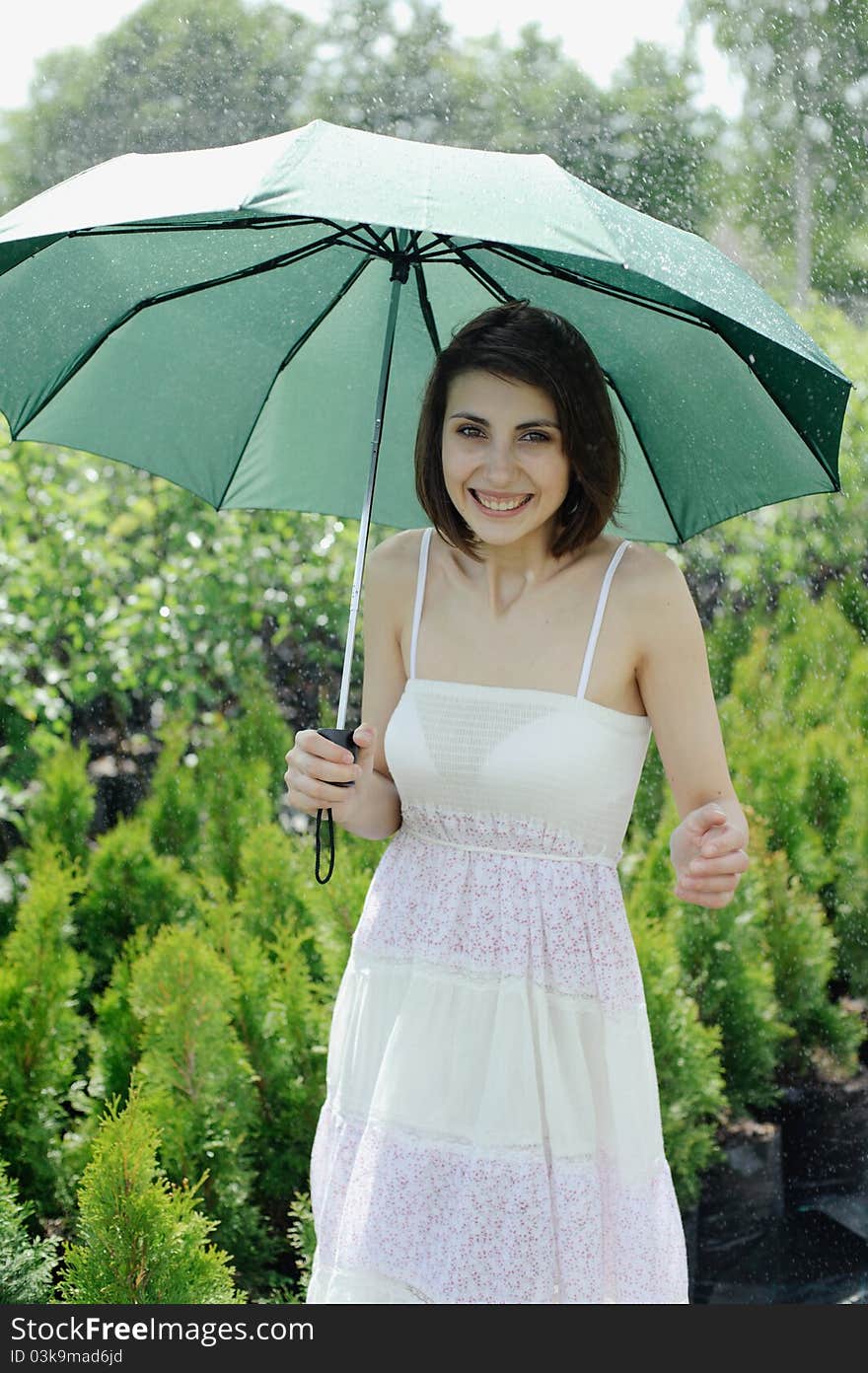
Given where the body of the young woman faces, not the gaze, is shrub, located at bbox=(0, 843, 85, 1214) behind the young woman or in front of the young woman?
behind

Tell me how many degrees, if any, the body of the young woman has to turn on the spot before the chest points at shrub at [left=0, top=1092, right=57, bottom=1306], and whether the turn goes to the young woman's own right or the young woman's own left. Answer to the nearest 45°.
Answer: approximately 135° to the young woman's own right

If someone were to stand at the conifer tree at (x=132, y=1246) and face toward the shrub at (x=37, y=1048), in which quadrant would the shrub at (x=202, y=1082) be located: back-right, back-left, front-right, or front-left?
front-right

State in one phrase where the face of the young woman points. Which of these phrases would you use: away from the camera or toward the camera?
toward the camera

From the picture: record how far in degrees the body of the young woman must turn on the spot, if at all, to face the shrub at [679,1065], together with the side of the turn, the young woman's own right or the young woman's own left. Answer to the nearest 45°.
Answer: approximately 180°

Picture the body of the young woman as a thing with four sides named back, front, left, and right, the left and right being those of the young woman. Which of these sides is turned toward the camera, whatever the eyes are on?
front

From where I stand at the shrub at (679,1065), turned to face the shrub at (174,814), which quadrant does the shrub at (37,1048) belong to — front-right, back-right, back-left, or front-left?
front-left

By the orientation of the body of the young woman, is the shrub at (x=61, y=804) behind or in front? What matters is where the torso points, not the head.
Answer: behind
